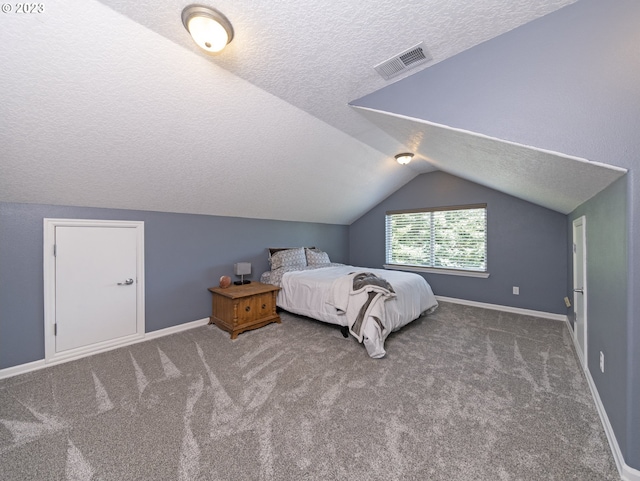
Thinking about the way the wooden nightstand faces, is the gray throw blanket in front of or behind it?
in front

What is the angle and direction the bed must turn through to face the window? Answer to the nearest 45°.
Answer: approximately 90° to its left

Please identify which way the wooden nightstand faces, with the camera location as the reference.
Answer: facing the viewer and to the right of the viewer

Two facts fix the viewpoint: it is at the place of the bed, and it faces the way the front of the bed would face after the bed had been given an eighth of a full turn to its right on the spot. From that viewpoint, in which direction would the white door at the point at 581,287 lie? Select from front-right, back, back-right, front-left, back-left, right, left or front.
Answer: left

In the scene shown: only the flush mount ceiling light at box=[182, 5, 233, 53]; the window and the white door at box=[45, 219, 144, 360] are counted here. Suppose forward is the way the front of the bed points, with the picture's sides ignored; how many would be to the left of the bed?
1

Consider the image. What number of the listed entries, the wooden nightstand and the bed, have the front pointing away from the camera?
0

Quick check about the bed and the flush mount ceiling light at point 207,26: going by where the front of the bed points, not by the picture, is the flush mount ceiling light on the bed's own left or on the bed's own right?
on the bed's own right

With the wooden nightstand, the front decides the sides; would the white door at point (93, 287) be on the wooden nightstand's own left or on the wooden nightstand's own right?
on the wooden nightstand's own right
